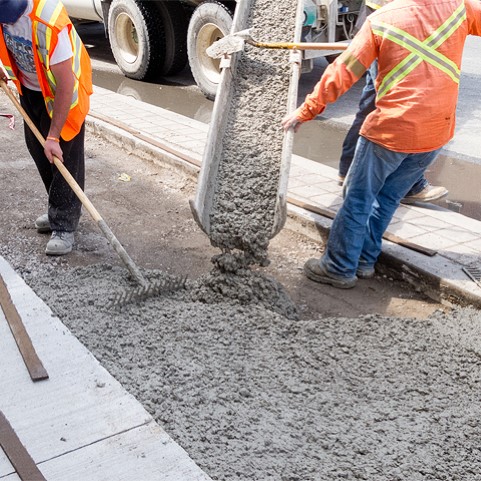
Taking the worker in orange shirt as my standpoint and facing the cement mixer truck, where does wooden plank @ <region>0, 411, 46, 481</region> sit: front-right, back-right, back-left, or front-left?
back-left

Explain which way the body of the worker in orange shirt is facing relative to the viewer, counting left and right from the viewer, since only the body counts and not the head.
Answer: facing away from the viewer and to the left of the viewer

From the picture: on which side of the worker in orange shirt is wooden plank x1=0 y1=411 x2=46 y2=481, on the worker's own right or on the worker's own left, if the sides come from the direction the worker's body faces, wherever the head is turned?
on the worker's own left

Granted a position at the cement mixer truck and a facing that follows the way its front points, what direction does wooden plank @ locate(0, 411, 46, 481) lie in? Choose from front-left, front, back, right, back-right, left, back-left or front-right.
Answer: back-left

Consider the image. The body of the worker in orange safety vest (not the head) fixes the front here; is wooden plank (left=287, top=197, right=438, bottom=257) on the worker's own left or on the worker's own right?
on the worker's own left

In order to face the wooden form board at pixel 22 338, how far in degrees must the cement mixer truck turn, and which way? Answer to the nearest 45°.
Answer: approximately 135° to its left

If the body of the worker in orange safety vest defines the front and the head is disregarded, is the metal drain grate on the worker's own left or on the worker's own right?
on the worker's own left

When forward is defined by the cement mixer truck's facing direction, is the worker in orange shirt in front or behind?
behind

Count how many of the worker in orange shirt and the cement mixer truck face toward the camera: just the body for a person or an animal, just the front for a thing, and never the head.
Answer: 0
